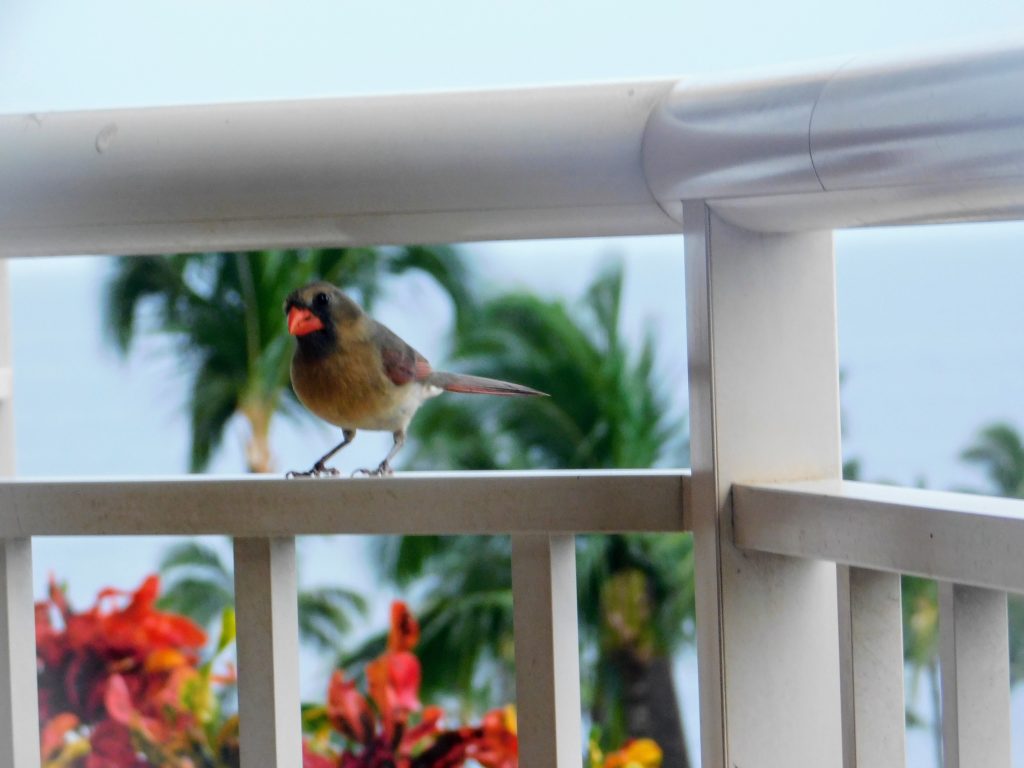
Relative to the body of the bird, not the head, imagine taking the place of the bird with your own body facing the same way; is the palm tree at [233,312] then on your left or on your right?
on your right

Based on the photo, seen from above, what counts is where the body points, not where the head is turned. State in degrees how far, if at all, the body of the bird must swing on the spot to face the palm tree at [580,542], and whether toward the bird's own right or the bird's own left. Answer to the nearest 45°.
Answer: approximately 135° to the bird's own right

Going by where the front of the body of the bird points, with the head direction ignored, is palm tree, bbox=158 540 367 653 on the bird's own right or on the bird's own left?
on the bird's own right

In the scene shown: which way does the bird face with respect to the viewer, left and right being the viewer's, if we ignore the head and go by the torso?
facing the viewer and to the left of the viewer

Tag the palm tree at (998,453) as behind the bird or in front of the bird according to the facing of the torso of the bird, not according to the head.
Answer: behind
